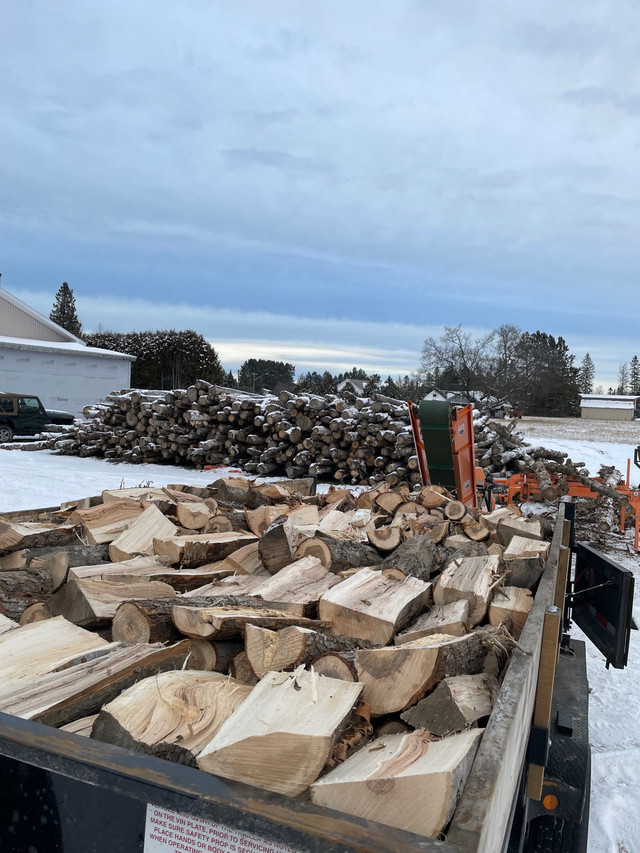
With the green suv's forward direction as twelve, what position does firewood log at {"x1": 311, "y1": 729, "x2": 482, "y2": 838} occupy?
The firewood log is roughly at 3 o'clock from the green suv.

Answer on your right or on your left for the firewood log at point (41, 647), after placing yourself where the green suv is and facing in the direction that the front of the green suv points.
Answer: on your right

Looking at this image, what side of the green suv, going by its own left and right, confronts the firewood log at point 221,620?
right

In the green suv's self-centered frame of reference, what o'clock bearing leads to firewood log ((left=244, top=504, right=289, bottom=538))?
The firewood log is roughly at 3 o'clock from the green suv.

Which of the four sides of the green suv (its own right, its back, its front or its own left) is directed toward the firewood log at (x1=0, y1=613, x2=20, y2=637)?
right

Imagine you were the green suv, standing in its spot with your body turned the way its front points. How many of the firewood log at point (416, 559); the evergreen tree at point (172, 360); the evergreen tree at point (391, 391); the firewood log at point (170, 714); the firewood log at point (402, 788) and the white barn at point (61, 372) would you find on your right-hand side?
3

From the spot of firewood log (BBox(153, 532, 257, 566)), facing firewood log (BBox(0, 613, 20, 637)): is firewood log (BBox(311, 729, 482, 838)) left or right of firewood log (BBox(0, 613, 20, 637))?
left

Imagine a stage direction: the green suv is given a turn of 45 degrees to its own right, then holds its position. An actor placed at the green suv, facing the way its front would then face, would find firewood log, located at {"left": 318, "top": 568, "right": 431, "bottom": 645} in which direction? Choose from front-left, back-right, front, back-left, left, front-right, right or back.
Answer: front-right

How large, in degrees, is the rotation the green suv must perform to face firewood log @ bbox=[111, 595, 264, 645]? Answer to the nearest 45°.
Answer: approximately 90° to its right

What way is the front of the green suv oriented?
to the viewer's right

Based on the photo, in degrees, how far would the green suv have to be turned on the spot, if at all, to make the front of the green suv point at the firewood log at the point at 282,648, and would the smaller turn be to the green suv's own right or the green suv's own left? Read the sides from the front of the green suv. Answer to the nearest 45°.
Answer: approximately 90° to the green suv's own right
